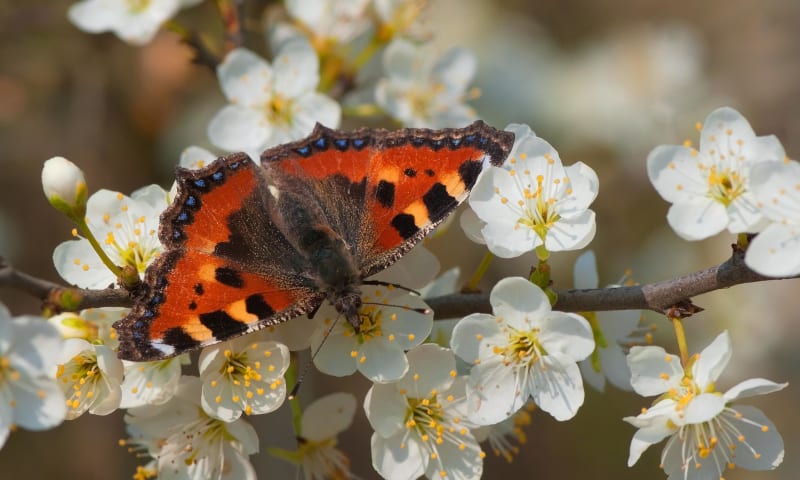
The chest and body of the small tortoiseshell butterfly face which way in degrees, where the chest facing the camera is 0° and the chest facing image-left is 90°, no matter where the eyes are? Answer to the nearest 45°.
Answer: approximately 315°
